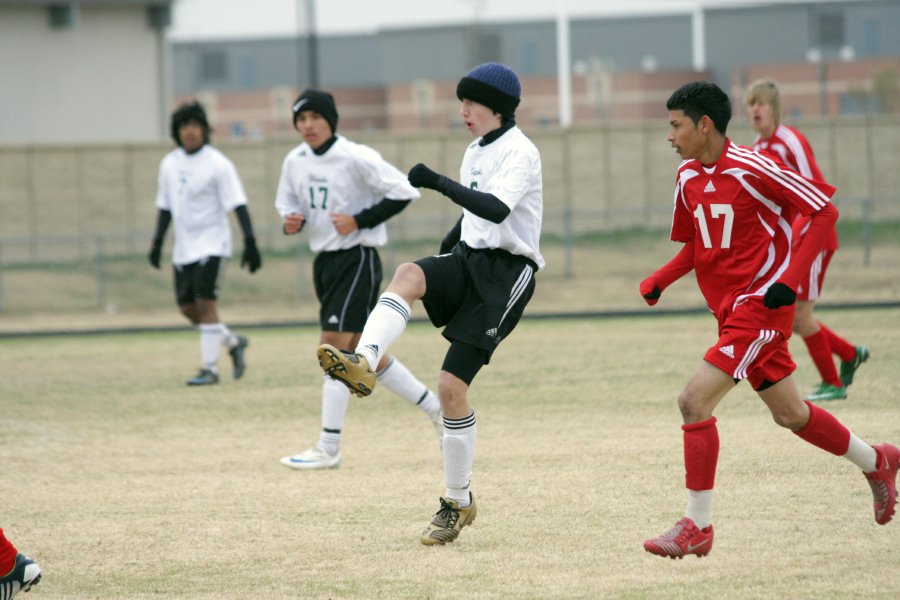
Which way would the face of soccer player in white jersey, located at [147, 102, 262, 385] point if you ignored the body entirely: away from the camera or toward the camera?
toward the camera

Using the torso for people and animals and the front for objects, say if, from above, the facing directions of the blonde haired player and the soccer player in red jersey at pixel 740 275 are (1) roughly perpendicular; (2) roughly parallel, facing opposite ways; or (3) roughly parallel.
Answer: roughly parallel

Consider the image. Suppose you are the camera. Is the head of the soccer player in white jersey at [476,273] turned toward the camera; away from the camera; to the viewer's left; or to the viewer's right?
to the viewer's left

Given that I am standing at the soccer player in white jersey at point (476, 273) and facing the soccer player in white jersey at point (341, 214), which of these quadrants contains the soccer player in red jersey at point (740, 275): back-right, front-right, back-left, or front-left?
back-right

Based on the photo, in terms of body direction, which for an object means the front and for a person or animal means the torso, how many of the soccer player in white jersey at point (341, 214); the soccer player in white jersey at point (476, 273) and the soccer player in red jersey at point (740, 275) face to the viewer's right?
0

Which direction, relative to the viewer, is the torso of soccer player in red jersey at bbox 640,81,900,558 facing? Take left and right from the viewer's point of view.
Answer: facing the viewer and to the left of the viewer

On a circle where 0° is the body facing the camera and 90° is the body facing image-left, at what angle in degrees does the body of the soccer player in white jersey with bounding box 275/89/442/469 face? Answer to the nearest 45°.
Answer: approximately 45°
